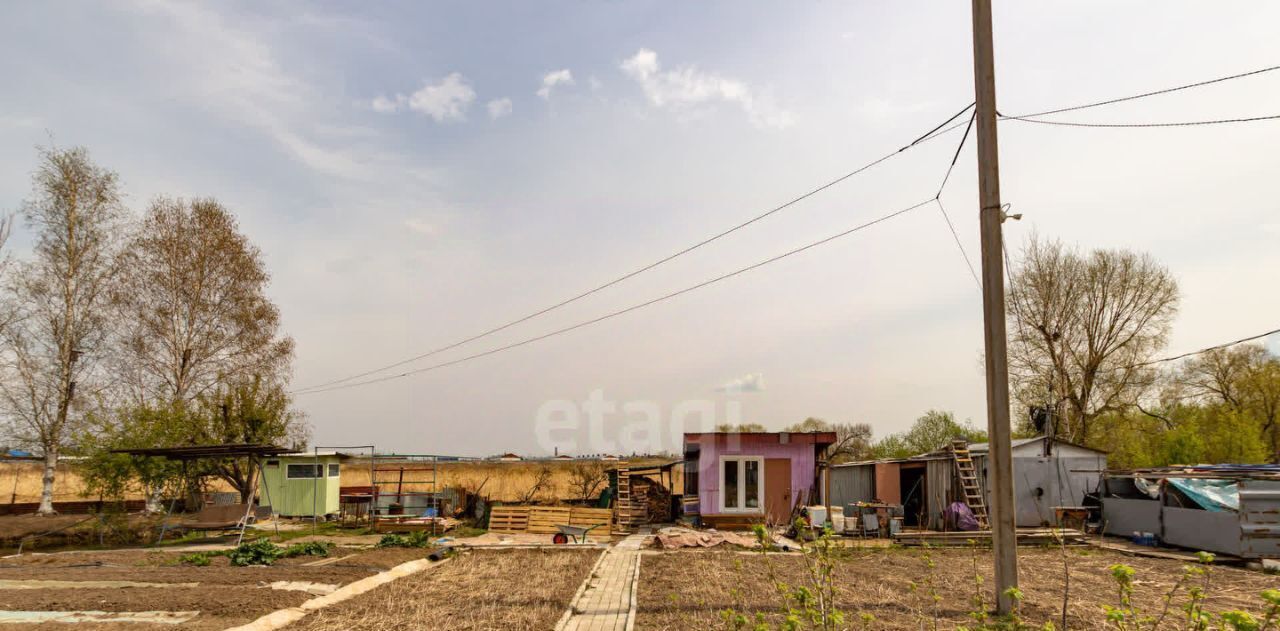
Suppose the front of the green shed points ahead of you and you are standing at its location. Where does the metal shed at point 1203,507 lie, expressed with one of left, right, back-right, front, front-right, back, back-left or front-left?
front-left

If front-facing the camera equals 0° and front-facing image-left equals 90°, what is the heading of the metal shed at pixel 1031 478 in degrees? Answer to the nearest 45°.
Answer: approximately 45°

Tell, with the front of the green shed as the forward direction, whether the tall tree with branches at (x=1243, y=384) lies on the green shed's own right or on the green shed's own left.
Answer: on the green shed's own left

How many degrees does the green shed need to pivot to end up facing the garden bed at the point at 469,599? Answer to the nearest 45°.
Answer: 0° — it already faces it

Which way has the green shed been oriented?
toward the camera

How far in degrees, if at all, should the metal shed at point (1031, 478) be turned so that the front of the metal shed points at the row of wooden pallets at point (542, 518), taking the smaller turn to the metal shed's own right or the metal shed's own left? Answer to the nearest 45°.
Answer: approximately 45° to the metal shed's own right

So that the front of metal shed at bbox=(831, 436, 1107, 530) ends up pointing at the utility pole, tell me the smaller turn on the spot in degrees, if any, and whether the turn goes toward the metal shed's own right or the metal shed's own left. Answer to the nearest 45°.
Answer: approximately 45° to the metal shed's own left

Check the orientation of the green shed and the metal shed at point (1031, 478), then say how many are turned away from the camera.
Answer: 0

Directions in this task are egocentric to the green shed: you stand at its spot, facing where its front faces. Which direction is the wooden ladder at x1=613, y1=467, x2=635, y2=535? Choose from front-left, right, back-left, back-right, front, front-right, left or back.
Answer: front-left

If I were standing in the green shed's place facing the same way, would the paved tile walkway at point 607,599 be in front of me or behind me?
in front

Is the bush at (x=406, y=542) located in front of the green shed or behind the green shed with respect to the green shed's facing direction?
in front
